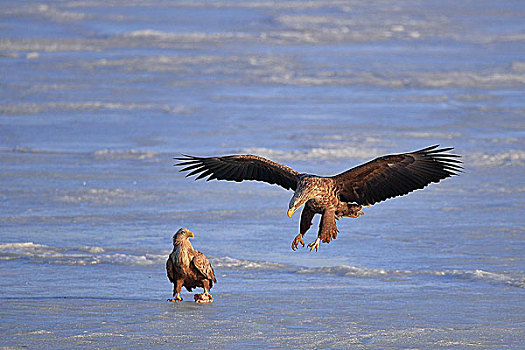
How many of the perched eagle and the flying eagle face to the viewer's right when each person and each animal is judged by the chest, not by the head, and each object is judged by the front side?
0

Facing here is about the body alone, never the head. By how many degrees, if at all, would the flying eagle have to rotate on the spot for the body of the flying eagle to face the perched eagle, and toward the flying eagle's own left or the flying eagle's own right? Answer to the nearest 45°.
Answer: approximately 45° to the flying eagle's own right

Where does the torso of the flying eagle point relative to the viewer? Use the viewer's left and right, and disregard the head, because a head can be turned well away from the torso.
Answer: facing the viewer and to the left of the viewer

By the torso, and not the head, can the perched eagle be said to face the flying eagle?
no

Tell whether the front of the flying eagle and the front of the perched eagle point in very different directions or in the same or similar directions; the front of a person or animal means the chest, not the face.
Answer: same or similar directions
